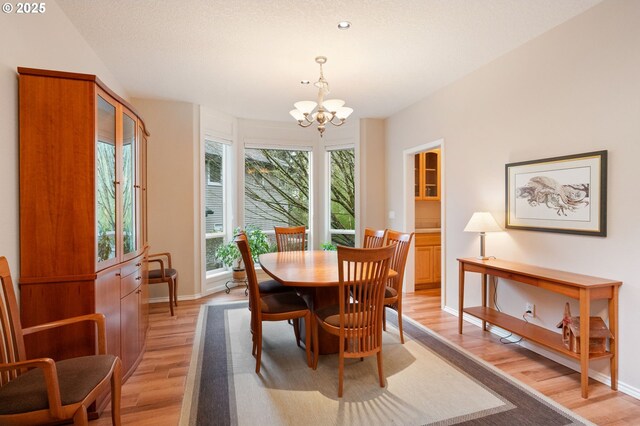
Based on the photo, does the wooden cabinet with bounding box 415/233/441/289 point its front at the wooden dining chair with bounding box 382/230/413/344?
yes

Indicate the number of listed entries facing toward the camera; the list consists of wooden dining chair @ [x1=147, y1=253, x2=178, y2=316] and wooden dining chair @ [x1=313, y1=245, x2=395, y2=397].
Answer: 0

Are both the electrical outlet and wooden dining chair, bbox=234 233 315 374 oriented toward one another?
yes

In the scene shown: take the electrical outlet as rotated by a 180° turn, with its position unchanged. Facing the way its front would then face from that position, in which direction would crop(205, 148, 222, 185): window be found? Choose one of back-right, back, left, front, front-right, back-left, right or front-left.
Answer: back-left

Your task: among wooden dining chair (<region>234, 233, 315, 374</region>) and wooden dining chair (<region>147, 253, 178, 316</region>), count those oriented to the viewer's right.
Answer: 2

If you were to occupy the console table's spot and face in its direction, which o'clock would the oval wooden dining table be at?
The oval wooden dining table is roughly at 1 o'clock from the console table.

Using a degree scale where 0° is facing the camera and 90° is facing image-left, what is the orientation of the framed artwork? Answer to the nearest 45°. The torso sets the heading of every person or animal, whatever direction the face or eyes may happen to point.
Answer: approximately 45°

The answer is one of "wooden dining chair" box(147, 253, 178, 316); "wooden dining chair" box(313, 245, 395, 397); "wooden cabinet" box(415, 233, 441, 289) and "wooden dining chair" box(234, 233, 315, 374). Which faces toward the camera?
the wooden cabinet

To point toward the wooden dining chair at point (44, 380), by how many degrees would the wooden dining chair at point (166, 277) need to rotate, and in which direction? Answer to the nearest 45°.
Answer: approximately 90° to its right

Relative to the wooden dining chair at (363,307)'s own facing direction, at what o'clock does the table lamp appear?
The table lamp is roughly at 3 o'clock from the wooden dining chair.

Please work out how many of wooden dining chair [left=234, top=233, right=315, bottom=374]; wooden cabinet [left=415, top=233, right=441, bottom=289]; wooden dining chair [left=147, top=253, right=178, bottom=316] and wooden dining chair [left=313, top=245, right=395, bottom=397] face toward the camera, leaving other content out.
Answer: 1

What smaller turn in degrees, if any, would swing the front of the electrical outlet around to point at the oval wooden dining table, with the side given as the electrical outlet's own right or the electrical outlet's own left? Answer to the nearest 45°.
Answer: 0° — it already faces it

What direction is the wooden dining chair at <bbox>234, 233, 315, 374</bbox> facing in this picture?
to the viewer's right

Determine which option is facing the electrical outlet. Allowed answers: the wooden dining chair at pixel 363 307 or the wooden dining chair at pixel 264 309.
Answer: the wooden dining chair at pixel 264 309

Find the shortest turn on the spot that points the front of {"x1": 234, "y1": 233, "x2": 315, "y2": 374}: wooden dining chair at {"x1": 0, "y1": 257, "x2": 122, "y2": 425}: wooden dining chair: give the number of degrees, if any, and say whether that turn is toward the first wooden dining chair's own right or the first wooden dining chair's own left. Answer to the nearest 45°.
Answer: approximately 135° to the first wooden dining chair's own right

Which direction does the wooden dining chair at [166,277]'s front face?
to the viewer's right

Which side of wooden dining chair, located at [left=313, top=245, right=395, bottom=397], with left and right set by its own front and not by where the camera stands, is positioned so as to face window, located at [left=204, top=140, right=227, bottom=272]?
front

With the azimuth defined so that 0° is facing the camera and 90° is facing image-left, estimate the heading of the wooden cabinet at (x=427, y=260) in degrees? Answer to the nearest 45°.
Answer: approximately 0°
